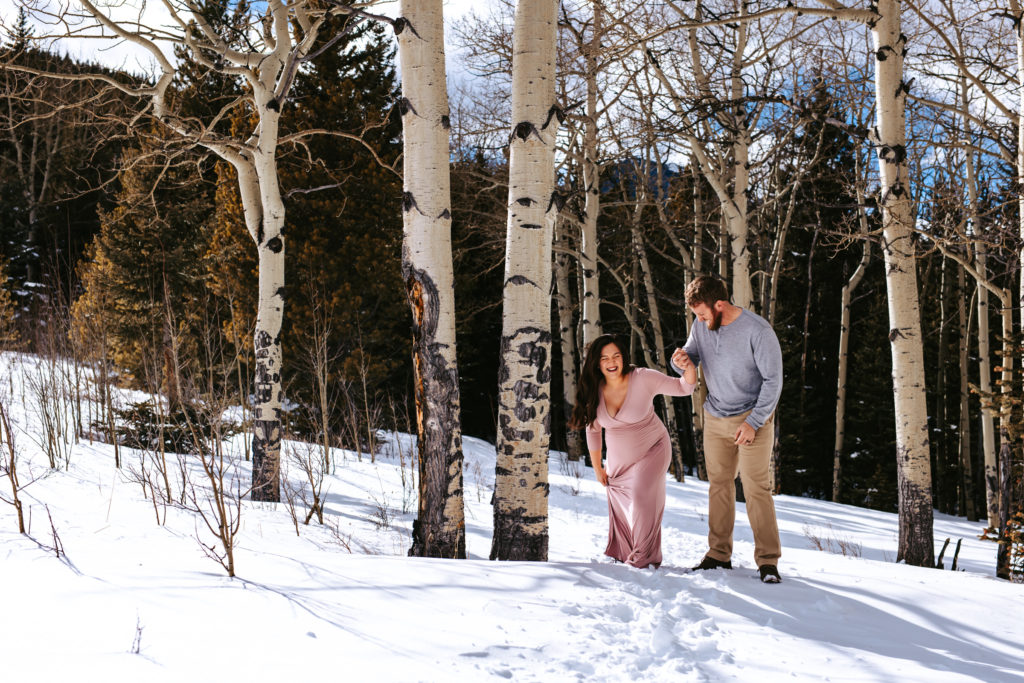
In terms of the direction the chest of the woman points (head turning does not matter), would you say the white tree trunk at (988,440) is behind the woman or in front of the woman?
behind

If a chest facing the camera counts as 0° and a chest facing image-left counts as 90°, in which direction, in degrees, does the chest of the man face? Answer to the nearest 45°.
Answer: approximately 45°

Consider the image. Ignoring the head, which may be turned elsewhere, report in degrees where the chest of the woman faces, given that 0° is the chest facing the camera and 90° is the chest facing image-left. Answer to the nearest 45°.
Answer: approximately 0°

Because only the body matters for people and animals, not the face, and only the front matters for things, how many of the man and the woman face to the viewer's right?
0

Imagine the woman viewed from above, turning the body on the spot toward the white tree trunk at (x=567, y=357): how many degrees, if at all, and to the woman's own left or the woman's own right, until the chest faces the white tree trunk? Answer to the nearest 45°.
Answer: approximately 180°

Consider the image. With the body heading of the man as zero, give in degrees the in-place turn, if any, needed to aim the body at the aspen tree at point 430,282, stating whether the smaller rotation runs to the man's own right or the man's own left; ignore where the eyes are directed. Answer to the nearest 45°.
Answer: approximately 45° to the man's own right
